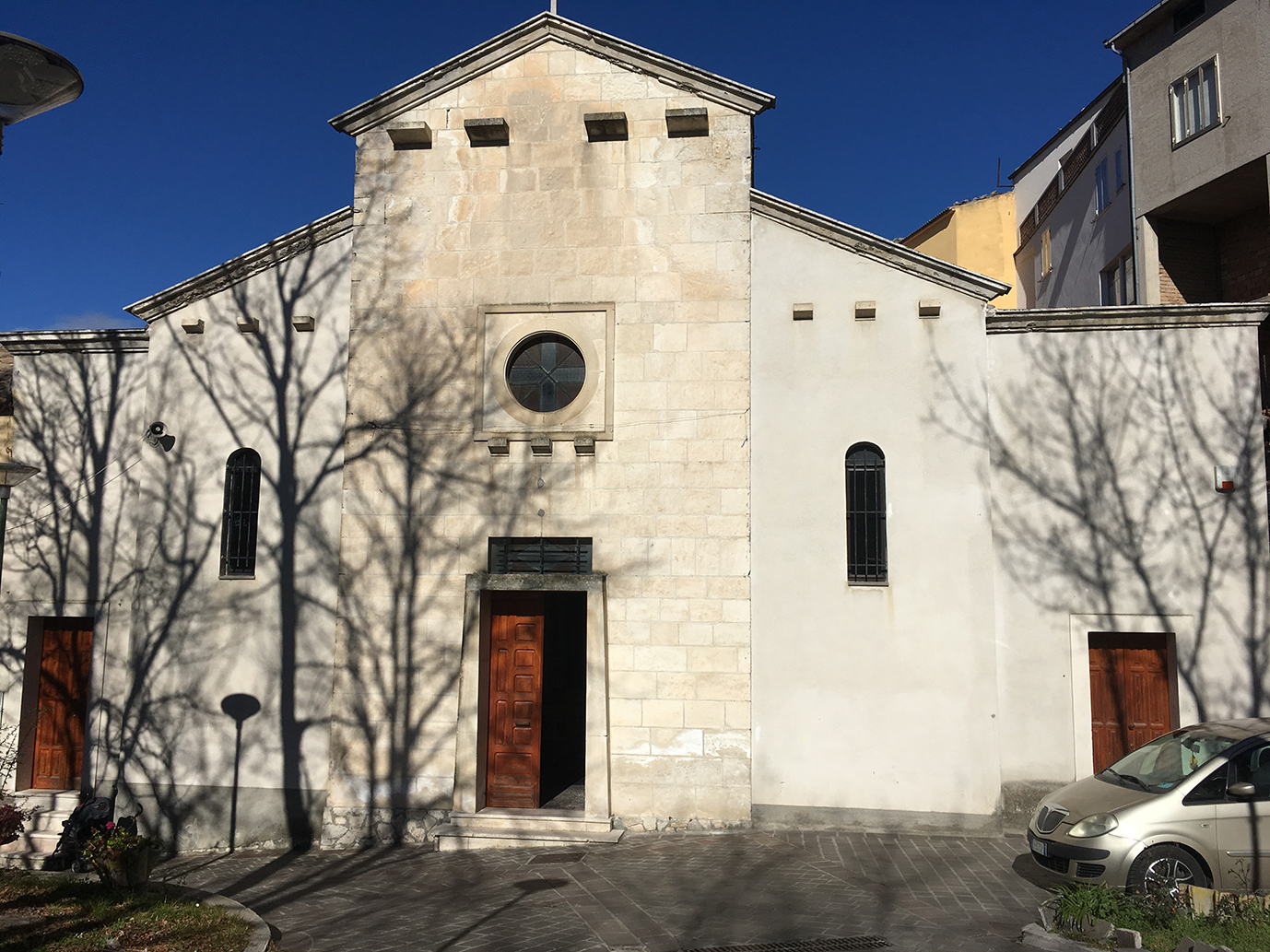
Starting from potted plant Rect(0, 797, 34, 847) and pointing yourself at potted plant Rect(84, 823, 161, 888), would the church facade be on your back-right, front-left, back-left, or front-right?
front-left

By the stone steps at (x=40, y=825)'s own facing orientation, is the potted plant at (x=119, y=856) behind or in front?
in front

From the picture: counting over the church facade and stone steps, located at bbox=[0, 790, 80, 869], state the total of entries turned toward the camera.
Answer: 2

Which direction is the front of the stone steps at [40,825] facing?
toward the camera

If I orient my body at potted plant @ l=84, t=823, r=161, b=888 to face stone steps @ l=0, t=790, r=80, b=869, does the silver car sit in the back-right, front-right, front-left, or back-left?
back-right

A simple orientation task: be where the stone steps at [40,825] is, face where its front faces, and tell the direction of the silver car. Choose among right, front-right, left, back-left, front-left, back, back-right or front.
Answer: front-left

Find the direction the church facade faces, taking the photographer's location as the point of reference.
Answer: facing the viewer

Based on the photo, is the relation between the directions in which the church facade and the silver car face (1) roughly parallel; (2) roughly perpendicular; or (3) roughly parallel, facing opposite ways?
roughly perpendicular
